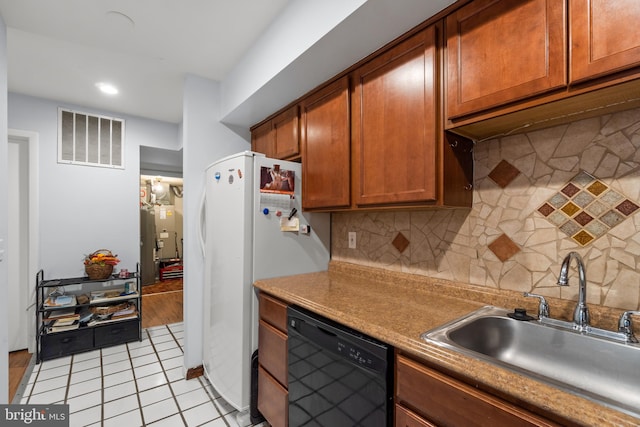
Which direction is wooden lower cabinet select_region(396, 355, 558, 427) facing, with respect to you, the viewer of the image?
facing the viewer and to the left of the viewer

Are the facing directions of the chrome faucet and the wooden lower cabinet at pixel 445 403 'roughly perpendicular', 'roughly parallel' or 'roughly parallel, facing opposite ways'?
roughly parallel

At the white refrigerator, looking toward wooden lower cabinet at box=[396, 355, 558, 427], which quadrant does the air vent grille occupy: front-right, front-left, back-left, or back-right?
back-right

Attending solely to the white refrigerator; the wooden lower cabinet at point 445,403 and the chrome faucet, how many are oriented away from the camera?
0

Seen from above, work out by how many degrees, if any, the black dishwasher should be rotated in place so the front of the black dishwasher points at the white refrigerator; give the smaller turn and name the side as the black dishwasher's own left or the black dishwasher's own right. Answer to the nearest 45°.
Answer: approximately 90° to the black dishwasher's own right

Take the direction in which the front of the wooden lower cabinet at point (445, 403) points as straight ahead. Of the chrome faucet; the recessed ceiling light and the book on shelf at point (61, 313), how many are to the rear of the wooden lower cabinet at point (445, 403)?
1

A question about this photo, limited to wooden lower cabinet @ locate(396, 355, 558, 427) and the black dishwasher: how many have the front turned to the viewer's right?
0

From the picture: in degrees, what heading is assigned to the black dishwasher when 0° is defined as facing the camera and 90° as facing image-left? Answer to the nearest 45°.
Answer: approximately 45°

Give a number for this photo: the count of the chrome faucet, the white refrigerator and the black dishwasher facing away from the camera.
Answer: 0

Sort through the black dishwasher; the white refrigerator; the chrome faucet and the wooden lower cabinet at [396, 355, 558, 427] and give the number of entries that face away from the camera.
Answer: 0
